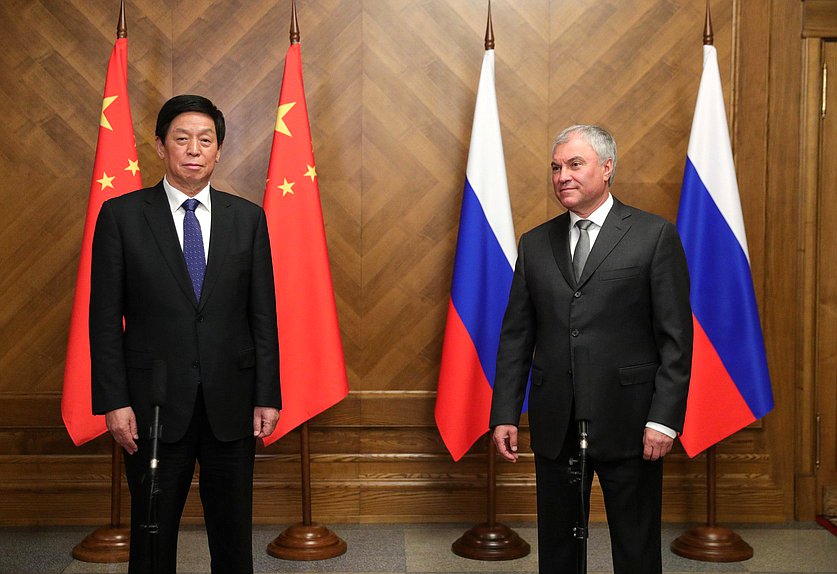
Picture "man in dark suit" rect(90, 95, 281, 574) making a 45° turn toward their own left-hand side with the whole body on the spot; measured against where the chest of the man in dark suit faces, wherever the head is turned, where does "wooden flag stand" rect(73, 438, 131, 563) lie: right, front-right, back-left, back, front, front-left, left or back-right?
back-left

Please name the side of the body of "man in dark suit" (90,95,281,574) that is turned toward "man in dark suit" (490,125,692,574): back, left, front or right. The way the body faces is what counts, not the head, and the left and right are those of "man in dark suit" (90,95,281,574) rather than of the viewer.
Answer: left

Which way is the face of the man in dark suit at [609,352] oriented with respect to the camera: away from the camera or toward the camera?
toward the camera

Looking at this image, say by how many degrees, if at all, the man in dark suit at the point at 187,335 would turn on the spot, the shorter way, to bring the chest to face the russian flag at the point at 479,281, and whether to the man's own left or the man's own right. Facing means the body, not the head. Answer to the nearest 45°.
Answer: approximately 135° to the man's own left

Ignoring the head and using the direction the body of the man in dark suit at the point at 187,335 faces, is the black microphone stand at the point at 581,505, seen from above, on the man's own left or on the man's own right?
on the man's own left

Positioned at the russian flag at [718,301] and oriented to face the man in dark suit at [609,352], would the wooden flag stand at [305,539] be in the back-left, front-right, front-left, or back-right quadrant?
front-right

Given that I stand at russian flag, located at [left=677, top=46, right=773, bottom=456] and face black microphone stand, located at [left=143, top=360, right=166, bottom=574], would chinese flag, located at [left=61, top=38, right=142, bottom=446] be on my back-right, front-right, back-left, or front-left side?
front-right

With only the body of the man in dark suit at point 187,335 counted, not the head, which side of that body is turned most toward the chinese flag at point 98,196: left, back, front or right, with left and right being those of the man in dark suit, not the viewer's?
back

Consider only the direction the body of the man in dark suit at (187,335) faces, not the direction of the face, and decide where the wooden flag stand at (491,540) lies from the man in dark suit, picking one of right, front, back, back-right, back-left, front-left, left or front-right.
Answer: back-left

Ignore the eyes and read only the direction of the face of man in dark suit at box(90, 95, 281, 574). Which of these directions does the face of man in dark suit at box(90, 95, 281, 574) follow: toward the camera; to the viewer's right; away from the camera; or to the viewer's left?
toward the camera

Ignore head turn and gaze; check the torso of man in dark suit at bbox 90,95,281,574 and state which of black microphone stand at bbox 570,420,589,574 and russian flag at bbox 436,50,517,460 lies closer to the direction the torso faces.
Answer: the black microphone stand

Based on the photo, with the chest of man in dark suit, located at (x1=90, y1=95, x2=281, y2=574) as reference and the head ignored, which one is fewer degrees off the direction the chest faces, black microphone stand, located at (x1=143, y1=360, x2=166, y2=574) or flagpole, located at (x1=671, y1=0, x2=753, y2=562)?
the black microphone stand

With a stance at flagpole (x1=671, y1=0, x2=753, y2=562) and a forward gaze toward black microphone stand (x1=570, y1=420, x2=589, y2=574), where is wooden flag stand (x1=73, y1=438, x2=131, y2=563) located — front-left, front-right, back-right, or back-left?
front-right

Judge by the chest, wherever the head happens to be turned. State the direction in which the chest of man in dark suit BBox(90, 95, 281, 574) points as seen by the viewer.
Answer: toward the camera
